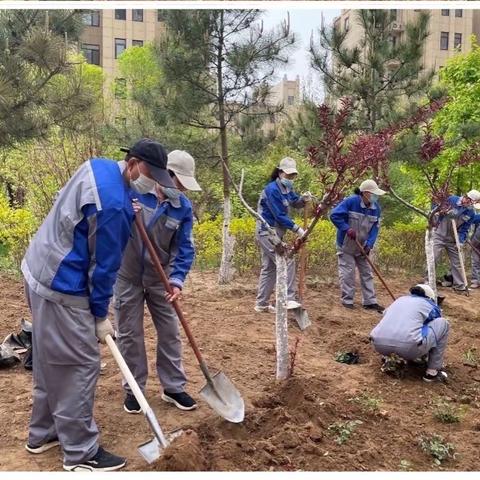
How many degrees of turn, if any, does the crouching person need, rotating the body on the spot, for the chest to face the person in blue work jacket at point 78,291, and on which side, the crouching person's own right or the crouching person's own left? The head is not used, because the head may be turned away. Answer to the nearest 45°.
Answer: approximately 180°

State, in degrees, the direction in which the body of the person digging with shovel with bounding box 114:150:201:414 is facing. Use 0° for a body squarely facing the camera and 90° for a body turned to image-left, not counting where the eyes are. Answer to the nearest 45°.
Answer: approximately 315°

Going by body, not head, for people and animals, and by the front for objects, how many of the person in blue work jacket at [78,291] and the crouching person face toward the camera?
0

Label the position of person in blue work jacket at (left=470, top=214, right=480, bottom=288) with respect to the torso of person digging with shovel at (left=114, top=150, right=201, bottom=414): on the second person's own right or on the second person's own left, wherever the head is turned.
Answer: on the second person's own left

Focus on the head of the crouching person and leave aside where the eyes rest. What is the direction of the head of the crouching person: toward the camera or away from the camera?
away from the camera

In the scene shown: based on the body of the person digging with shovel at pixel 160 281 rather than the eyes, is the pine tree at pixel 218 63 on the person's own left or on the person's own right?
on the person's own left

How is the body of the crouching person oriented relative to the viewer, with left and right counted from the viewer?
facing away from the viewer and to the right of the viewer

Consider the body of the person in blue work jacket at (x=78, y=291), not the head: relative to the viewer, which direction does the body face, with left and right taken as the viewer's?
facing to the right of the viewer

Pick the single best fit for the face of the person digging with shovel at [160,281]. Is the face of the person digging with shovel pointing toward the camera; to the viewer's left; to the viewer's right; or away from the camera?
to the viewer's right
